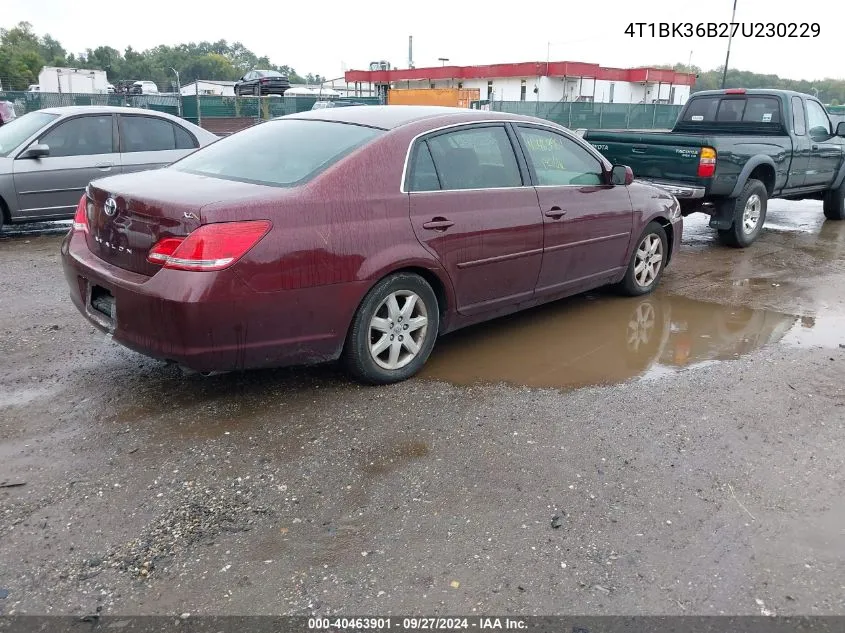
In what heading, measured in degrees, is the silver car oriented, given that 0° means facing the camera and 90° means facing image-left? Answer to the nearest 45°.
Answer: approximately 45°

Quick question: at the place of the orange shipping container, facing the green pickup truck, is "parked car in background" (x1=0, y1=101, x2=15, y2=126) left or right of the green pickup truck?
right

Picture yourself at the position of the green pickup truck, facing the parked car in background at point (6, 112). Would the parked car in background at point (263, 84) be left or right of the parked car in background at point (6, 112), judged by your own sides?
right

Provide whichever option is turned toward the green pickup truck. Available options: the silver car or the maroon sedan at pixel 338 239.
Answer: the maroon sedan

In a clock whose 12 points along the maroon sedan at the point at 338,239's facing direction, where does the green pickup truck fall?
The green pickup truck is roughly at 12 o'clock from the maroon sedan.

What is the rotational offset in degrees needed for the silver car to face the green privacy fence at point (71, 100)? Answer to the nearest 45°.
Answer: approximately 135° to its right

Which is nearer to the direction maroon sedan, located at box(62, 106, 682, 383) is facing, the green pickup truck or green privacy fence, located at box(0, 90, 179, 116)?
the green pickup truck

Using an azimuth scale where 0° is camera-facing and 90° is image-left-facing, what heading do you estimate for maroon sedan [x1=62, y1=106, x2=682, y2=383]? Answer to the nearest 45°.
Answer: approximately 225°

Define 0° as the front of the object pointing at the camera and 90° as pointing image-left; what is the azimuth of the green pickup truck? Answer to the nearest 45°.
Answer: approximately 225°

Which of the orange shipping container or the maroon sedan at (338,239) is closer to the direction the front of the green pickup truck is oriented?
the orange shipping container

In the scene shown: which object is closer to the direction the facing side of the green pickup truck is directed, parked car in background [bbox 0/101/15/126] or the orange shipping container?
the orange shipping container

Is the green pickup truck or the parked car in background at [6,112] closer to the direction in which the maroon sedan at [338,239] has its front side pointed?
the green pickup truck
